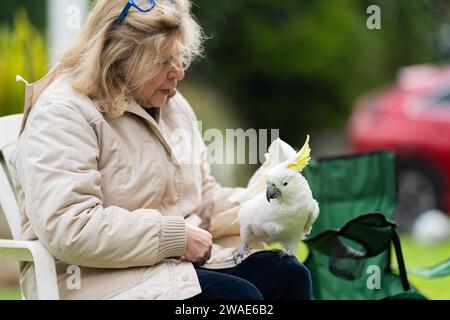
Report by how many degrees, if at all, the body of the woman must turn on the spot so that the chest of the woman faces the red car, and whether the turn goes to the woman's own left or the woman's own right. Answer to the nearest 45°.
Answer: approximately 90° to the woman's own left

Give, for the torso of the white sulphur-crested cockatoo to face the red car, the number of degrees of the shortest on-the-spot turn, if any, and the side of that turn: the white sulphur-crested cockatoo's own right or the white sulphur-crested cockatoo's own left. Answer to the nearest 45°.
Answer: approximately 135° to the white sulphur-crested cockatoo's own right

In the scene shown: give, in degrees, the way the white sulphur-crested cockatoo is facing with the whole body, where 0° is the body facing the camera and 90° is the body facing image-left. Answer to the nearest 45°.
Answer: approximately 45°

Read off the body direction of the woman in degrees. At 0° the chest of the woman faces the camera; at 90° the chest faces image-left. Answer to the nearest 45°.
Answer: approximately 315°

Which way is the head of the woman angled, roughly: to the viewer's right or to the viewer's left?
to the viewer's right

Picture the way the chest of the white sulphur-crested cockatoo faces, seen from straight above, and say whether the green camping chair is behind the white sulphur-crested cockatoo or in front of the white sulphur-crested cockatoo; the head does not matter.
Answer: behind
